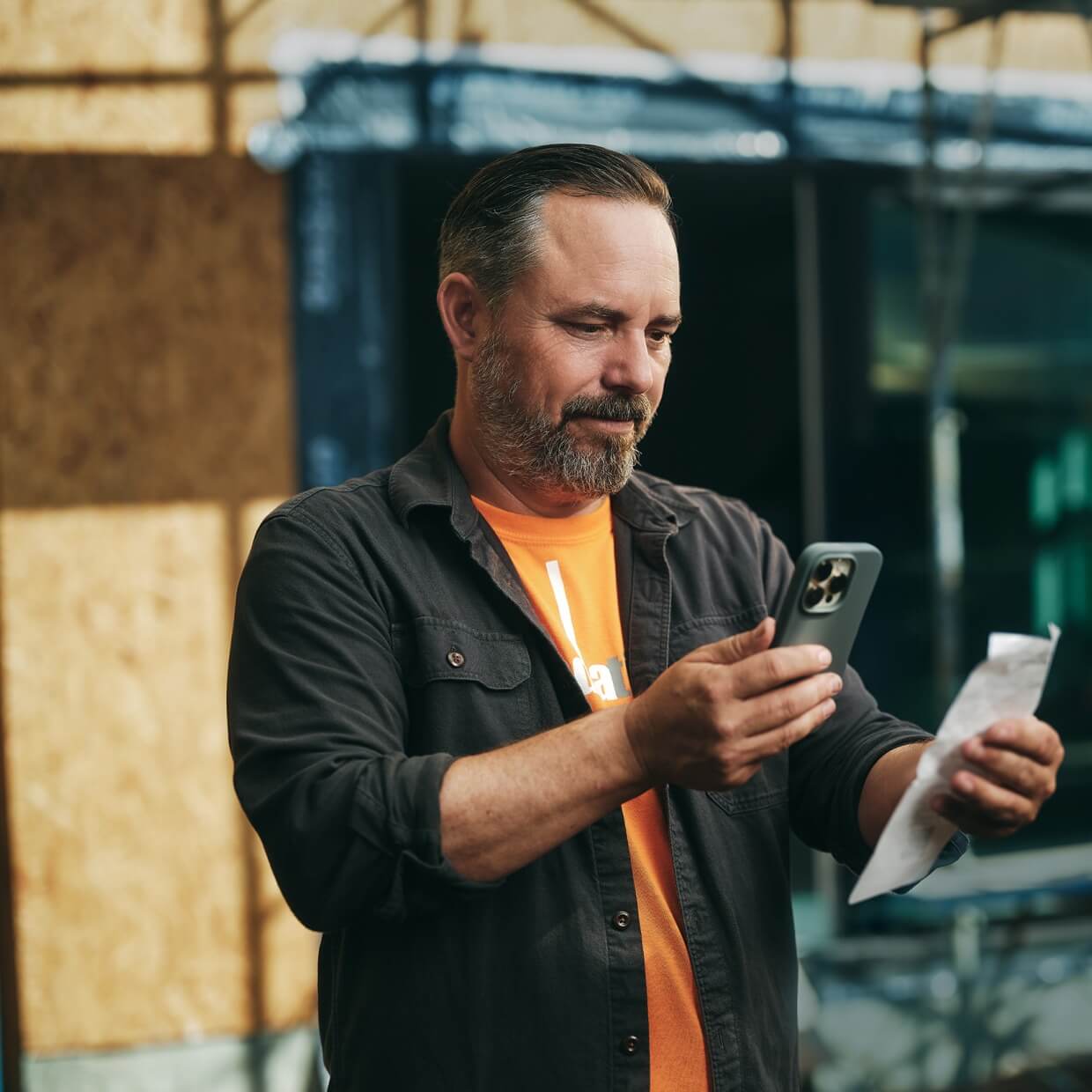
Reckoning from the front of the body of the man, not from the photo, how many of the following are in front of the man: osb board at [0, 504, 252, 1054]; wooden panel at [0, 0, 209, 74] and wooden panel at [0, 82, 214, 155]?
0

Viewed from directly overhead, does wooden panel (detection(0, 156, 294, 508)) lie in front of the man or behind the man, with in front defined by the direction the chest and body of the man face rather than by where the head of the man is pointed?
behind

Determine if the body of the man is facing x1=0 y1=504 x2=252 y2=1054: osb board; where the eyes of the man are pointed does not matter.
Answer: no

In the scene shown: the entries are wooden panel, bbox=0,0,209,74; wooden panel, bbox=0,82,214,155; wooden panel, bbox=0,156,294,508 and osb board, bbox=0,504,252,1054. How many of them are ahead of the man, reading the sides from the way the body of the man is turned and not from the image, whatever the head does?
0

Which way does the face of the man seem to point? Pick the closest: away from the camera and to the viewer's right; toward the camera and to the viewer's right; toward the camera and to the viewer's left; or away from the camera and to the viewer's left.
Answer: toward the camera and to the viewer's right

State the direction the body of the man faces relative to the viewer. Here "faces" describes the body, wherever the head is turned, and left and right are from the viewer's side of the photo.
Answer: facing the viewer and to the right of the viewer

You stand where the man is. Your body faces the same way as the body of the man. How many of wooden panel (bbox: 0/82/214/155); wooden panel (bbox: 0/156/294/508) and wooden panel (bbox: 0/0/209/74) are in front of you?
0

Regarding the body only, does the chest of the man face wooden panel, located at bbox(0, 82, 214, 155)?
no
